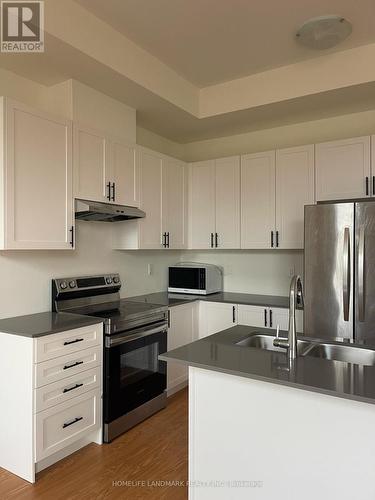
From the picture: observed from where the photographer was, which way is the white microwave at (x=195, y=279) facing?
facing the viewer and to the left of the viewer

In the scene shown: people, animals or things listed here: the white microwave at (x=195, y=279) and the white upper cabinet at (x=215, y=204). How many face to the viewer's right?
0

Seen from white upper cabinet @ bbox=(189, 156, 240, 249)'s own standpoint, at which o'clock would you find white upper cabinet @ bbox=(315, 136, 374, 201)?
white upper cabinet @ bbox=(315, 136, 374, 201) is roughly at 10 o'clock from white upper cabinet @ bbox=(189, 156, 240, 249).

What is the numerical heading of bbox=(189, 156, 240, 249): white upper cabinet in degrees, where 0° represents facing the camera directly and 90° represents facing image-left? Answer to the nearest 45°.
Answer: approximately 0°

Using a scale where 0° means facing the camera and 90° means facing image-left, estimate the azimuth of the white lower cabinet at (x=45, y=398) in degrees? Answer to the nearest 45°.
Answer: approximately 315°

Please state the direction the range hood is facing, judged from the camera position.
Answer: facing the viewer and to the right of the viewer
